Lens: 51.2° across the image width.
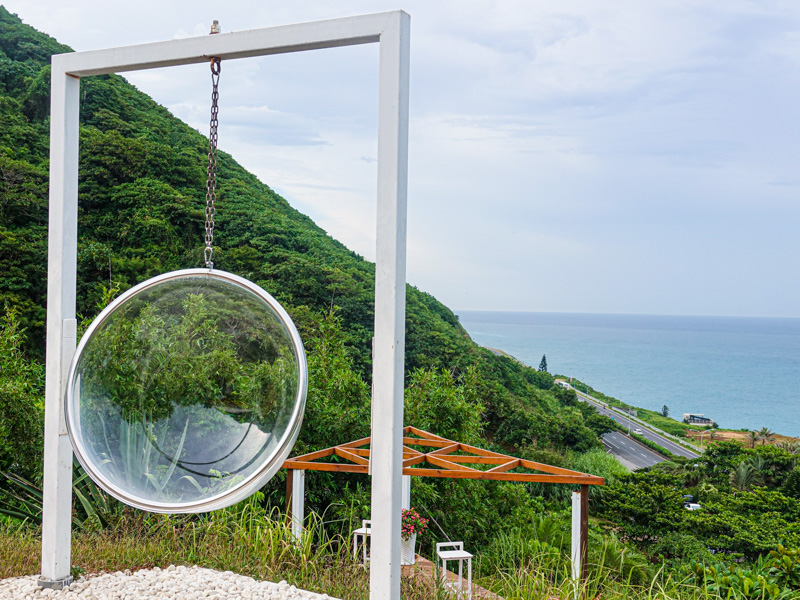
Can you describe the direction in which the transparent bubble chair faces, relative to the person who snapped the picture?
facing the viewer

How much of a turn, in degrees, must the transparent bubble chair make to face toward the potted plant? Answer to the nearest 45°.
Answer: approximately 135° to its left

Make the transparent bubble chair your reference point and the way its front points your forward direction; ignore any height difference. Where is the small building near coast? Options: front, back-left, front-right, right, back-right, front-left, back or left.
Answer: back-left

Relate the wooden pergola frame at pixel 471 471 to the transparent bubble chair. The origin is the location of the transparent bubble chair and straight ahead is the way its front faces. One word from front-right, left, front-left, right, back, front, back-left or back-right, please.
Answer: back-left

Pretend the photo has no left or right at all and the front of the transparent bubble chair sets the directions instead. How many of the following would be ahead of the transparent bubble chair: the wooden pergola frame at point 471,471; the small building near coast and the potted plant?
0
